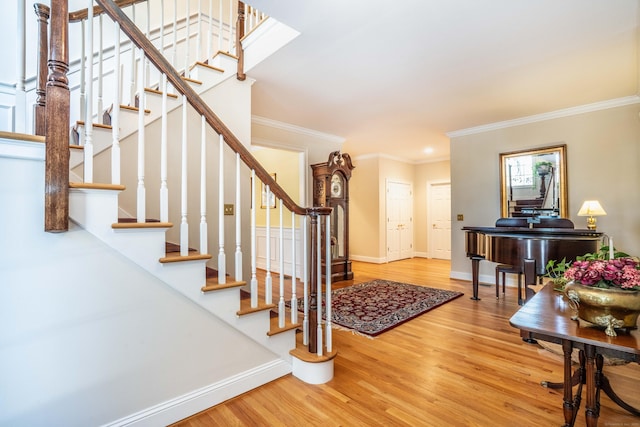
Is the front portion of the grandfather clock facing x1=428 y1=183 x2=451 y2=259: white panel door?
no

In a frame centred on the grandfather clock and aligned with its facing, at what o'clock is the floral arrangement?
The floral arrangement is roughly at 1 o'clock from the grandfather clock.

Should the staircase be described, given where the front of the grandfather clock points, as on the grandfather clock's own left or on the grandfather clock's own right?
on the grandfather clock's own right

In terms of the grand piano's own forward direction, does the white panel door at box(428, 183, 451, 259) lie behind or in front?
in front

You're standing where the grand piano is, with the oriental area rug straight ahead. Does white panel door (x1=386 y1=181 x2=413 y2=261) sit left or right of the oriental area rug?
right

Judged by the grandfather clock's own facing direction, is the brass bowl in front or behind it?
in front

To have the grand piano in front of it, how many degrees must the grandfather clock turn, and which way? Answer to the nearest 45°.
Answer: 0° — it already faces it

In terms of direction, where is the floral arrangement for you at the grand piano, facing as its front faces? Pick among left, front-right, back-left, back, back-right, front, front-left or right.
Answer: back

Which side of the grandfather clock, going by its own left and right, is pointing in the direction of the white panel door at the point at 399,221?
left

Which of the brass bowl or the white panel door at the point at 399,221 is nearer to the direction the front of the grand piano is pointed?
the white panel door

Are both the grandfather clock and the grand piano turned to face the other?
no

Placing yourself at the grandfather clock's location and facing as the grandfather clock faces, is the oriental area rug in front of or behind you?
in front

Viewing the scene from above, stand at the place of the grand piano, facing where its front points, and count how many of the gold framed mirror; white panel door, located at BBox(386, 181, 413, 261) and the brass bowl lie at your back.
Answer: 1

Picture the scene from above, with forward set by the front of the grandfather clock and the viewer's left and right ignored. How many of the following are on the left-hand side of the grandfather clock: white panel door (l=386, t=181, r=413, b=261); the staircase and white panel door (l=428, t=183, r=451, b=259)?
2

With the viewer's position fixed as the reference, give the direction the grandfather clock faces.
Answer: facing the viewer and to the right of the viewer

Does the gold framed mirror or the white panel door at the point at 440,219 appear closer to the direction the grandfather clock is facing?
the gold framed mirror
